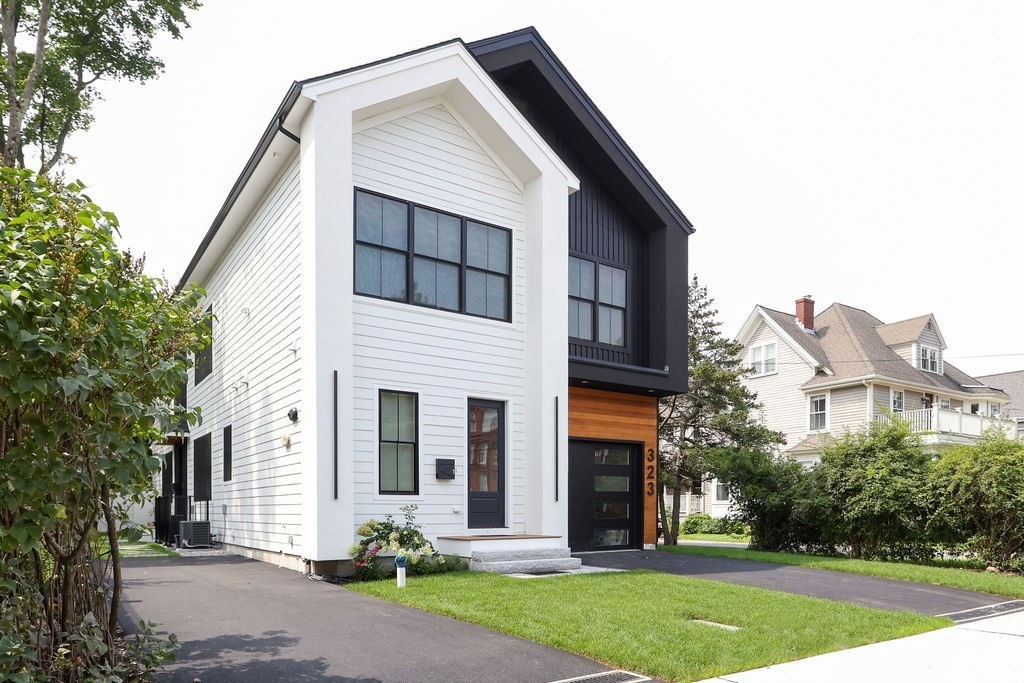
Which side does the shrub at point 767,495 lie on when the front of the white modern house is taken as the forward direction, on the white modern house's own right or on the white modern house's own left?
on the white modern house's own left

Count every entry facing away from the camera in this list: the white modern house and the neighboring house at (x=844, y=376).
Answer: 0

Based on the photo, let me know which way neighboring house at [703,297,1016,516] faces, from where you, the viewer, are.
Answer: facing the viewer and to the right of the viewer
